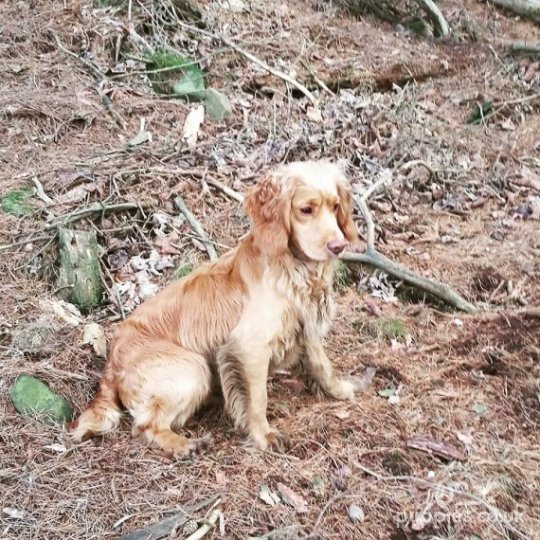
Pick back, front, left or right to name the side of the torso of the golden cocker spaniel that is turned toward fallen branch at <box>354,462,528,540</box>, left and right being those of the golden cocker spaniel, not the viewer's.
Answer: front

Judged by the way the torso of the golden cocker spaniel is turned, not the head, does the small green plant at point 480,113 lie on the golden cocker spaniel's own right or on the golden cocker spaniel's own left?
on the golden cocker spaniel's own left

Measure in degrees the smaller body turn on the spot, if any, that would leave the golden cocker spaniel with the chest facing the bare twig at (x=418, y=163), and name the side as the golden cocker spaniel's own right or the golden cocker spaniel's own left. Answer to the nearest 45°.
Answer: approximately 135° to the golden cocker spaniel's own left

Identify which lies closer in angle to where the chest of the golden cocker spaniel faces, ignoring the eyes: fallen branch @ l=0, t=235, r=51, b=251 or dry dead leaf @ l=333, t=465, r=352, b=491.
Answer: the dry dead leaf

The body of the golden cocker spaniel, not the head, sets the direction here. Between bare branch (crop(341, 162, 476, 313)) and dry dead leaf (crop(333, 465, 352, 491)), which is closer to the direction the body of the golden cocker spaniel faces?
the dry dead leaf

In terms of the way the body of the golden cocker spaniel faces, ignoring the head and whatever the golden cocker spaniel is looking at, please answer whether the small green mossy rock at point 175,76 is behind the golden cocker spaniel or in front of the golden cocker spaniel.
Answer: behind

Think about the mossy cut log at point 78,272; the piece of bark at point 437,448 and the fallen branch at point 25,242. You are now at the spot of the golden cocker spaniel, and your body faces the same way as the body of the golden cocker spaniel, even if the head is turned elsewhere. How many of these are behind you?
2

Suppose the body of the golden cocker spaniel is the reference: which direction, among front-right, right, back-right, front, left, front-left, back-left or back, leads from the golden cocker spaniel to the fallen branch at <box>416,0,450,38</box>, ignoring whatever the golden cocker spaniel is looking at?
back-left

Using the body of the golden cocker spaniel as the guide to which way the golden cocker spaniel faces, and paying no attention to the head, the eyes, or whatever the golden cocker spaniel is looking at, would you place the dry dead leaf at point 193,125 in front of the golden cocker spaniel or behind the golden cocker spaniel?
behind

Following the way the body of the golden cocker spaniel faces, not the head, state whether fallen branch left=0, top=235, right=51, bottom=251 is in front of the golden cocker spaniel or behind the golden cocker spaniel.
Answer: behind

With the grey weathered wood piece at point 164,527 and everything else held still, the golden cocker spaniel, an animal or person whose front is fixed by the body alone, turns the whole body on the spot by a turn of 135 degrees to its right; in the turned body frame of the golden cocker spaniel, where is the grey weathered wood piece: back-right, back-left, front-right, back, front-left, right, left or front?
left

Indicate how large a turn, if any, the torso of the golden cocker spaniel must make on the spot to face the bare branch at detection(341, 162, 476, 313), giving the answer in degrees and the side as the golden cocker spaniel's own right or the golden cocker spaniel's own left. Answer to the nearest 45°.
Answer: approximately 90° to the golden cocker spaniel's own left

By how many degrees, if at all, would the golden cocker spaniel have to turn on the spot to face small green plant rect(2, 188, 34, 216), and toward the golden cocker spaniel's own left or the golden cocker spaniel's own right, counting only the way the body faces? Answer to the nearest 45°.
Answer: approximately 180°
